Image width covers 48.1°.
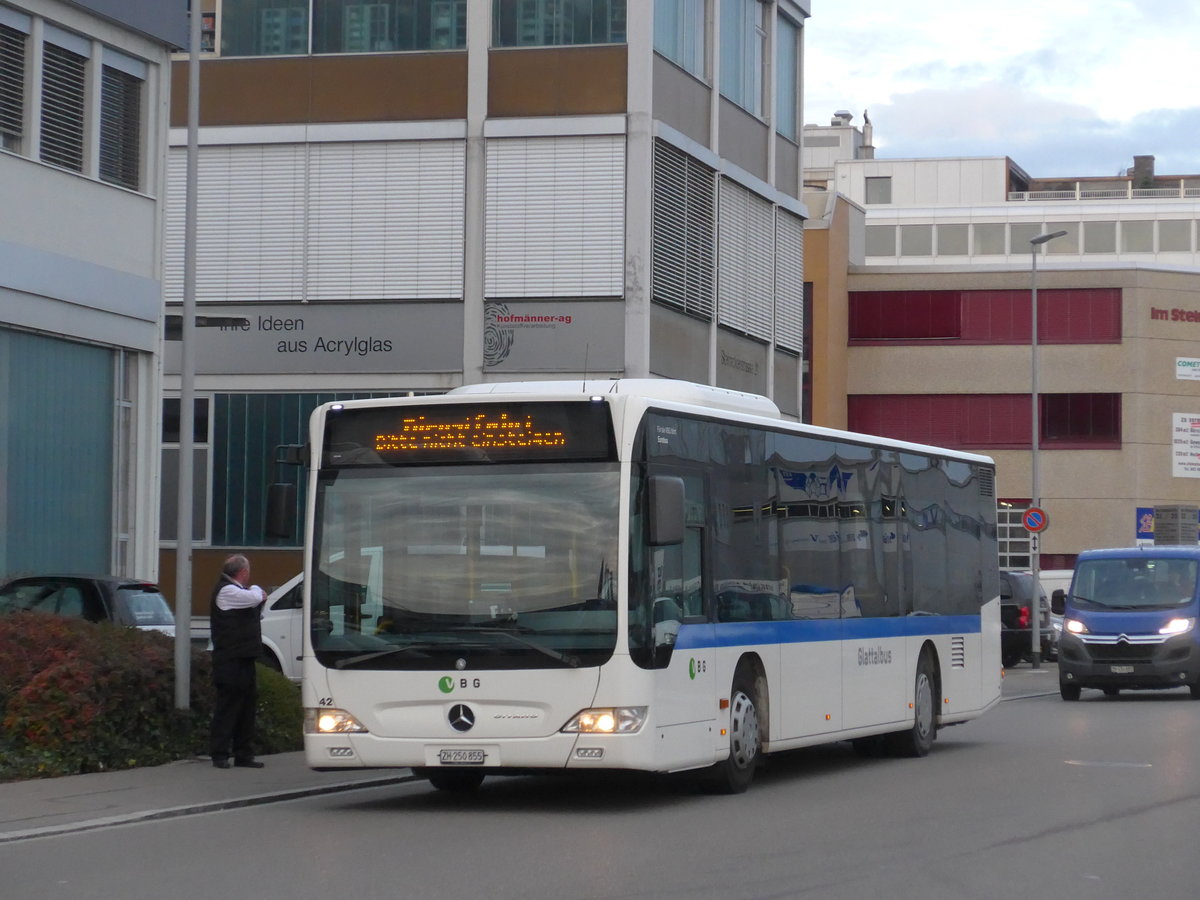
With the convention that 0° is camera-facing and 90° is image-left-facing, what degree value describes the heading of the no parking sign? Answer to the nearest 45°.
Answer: approximately 0°

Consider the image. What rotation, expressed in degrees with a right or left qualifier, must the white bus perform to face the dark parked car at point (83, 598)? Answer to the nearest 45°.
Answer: approximately 90° to its right

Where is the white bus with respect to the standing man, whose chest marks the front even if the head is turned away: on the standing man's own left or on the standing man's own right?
on the standing man's own right

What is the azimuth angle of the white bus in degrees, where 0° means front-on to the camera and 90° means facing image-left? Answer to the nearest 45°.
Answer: approximately 45°
